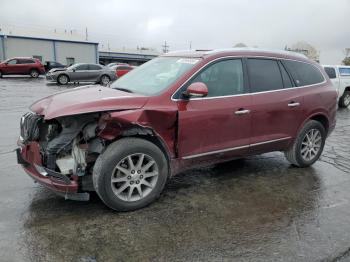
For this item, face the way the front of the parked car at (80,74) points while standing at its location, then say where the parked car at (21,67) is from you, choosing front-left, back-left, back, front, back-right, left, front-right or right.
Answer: front-right

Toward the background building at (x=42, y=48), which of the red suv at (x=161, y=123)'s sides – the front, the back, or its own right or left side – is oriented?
right

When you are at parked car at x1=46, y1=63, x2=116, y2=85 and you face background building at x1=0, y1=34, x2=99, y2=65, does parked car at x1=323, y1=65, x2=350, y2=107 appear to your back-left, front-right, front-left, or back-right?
back-right

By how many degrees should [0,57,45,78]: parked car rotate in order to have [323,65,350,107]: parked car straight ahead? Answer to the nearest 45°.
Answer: approximately 135° to its left

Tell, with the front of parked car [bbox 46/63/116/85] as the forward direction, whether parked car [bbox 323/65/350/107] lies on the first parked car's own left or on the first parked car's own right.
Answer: on the first parked car's own left

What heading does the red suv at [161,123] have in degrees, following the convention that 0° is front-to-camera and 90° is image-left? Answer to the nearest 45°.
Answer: approximately 45°

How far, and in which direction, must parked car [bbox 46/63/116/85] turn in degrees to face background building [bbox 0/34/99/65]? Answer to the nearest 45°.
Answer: approximately 90° to its right

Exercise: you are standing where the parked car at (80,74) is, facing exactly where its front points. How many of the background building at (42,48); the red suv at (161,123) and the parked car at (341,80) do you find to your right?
1

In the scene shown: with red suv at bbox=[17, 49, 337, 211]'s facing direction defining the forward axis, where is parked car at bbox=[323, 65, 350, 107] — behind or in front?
behind

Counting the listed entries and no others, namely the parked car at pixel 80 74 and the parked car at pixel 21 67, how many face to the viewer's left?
2

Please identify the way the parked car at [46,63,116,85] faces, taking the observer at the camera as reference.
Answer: facing to the left of the viewer

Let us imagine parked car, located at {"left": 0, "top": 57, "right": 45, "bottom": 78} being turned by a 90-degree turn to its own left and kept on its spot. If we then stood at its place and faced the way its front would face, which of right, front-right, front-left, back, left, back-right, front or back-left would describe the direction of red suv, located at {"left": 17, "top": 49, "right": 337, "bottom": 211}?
front

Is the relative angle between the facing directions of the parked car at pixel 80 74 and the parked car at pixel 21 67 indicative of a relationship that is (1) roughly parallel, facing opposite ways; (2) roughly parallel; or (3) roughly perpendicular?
roughly parallel

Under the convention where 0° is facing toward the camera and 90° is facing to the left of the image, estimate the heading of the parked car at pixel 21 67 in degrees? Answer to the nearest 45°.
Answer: approximately 90°

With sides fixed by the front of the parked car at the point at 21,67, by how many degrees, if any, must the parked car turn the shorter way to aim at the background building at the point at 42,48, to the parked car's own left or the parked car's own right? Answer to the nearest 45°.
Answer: approximately 90° to the parked car's own right
